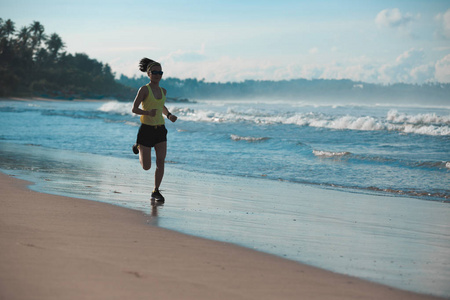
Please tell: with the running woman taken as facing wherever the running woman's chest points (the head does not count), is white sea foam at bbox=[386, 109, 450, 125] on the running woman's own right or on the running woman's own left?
on the running woman's own left

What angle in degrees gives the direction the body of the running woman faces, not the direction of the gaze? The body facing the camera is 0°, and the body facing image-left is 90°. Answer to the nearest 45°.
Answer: approximately 315°

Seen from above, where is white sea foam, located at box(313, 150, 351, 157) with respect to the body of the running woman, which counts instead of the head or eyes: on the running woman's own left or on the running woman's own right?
on the running woman's own left
